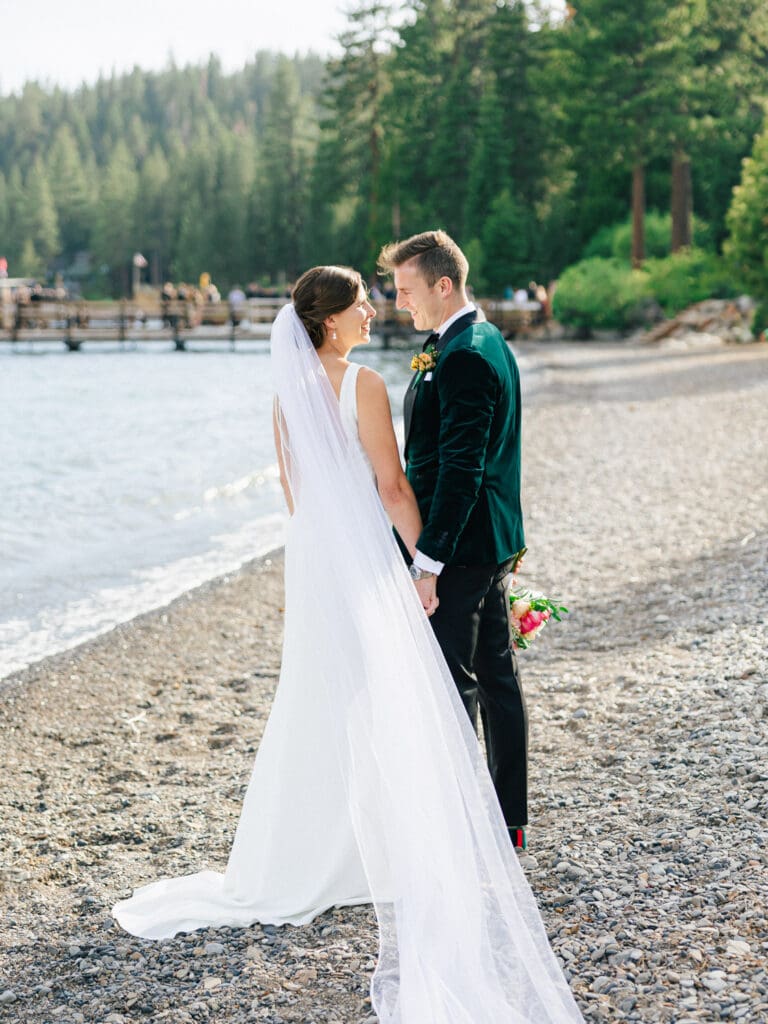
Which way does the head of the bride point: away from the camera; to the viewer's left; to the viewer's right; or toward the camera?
to the viewer's right

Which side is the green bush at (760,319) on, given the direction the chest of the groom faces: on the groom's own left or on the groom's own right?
on the groom's own right

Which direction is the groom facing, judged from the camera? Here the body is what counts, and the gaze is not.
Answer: to the viewer's left

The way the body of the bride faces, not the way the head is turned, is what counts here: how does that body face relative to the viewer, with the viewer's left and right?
facing away from the viewer and to the right of the viewer

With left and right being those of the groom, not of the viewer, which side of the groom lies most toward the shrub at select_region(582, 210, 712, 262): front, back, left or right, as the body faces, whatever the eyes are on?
right

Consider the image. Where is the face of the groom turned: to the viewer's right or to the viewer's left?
to the viewer's left

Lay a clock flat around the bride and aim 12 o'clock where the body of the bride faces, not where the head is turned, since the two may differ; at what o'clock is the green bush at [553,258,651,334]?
The green bush is roughly at 11 o'clock from the bride.

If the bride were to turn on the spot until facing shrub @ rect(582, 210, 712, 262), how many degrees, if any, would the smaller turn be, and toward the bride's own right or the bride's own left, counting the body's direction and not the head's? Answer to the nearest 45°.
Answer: approximately 45° to the bride's own left

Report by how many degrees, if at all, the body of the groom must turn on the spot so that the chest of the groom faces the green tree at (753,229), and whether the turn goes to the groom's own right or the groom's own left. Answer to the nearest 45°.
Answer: approximately 90° to the groom's own right
